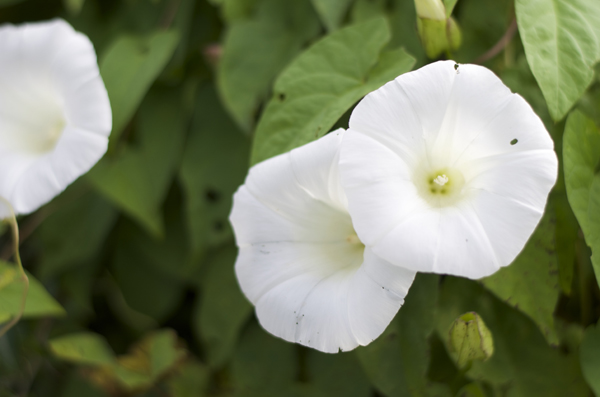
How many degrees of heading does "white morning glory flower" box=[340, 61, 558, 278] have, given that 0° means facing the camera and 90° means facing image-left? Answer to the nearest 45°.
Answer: approximately 0°
